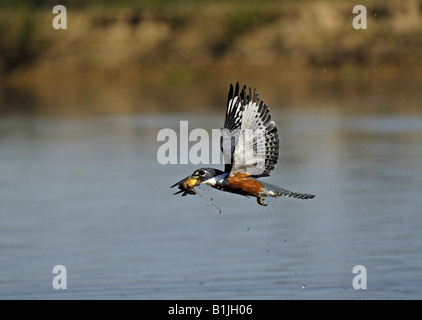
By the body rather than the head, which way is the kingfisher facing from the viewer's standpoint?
to the viewer's left
